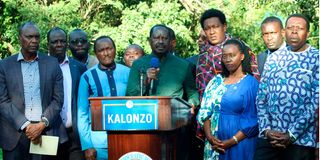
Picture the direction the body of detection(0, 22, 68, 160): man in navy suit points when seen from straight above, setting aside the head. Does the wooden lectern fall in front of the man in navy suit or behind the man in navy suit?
in front

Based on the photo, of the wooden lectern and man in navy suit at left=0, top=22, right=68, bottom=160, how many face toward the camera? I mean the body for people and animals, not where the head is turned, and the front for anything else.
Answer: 2
